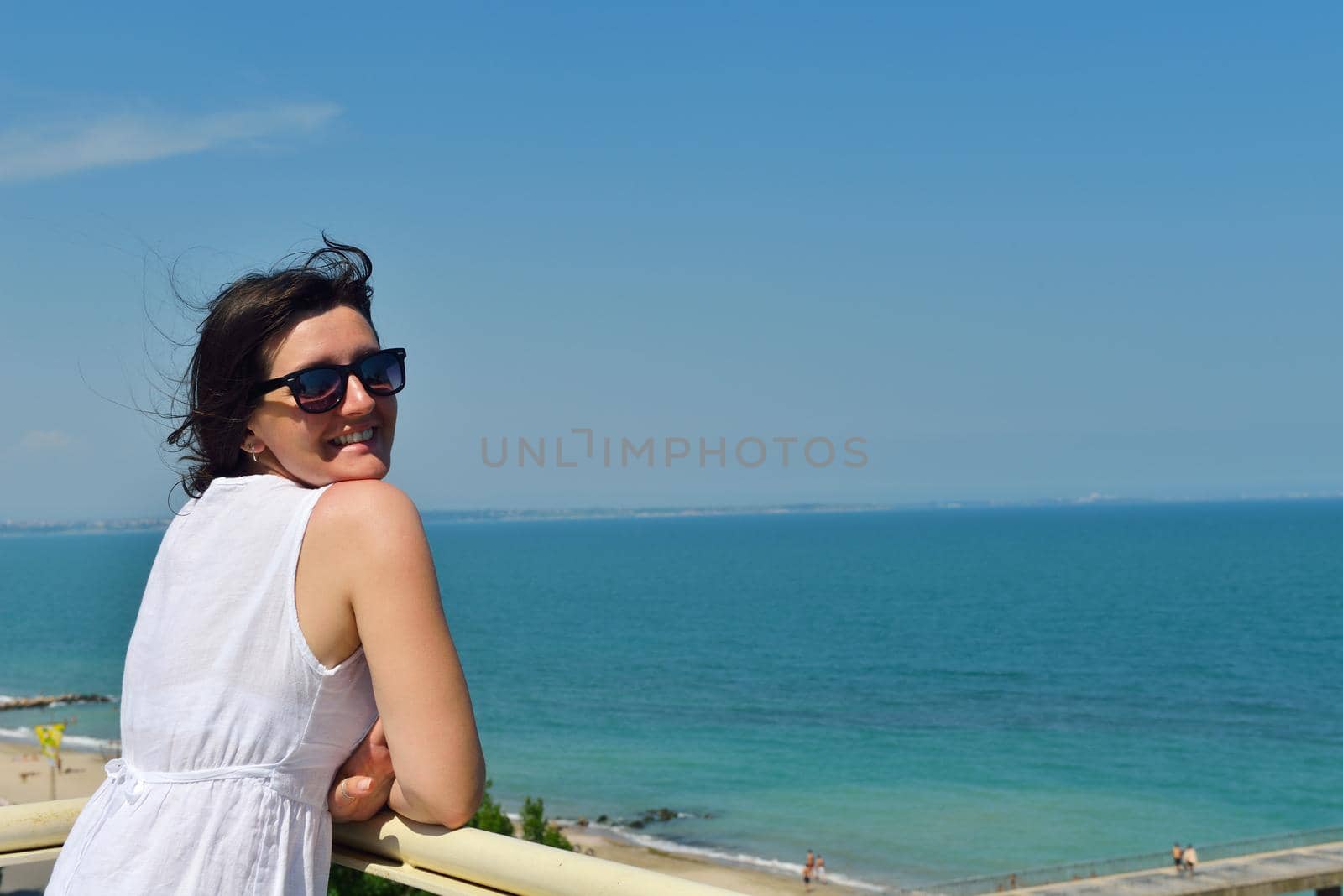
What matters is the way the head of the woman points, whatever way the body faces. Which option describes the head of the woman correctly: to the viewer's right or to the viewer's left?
to the viewer's right

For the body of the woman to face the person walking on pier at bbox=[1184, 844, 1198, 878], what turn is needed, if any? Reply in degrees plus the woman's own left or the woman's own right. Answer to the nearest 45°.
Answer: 0° — they already face them

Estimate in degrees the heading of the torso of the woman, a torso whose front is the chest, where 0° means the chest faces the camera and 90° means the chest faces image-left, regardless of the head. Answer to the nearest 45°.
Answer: approximately 225°
